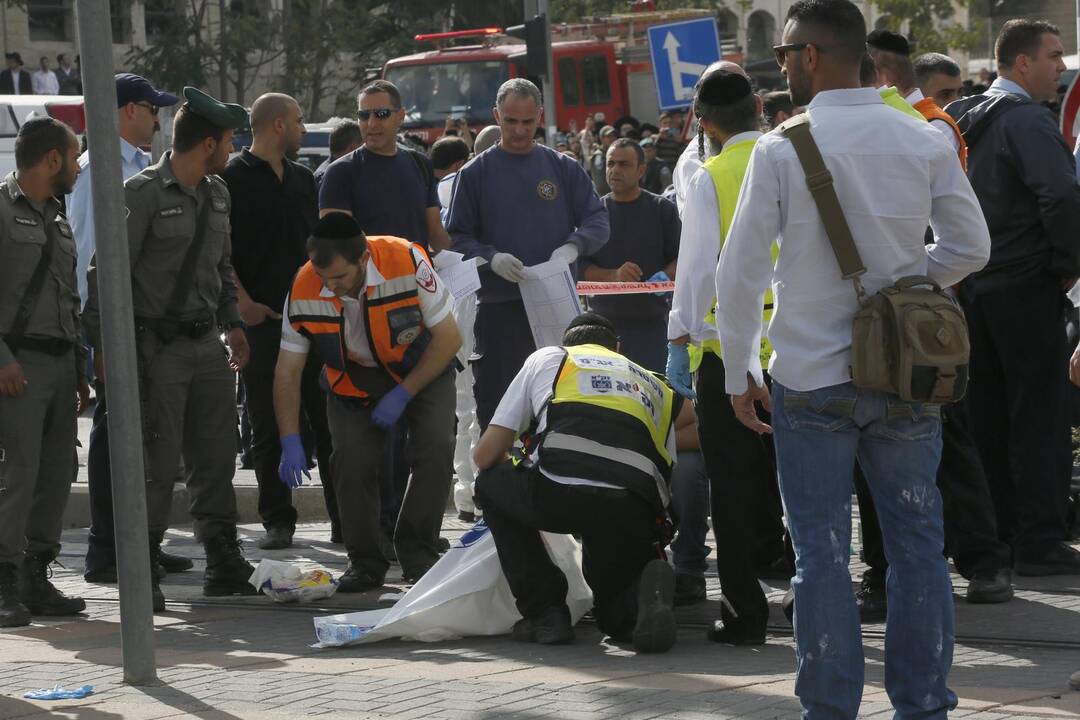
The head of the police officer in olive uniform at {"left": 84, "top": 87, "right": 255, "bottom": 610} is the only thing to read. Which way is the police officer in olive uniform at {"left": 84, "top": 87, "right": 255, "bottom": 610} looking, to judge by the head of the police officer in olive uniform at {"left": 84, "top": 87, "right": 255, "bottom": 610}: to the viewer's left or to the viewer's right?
to the viewer's right

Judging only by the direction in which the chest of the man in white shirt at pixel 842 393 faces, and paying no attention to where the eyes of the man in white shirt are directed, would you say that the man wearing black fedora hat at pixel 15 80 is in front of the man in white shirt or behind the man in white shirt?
in front

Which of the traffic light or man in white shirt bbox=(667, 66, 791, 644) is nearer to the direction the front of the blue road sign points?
the man in white shirt

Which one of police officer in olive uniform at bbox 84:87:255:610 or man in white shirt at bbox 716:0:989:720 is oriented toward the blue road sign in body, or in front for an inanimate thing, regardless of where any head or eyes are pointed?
the man in white shirt

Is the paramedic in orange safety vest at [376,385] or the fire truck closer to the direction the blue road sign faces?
the paramedic in orange safety vest

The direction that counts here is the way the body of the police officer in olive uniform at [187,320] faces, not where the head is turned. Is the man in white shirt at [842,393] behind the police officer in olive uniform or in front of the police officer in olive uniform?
in front

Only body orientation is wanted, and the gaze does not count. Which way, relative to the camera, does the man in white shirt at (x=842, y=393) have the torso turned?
away from the camera

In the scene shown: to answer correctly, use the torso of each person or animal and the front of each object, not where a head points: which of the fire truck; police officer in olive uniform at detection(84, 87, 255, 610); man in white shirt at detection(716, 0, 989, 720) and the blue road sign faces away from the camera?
the man in white shirt

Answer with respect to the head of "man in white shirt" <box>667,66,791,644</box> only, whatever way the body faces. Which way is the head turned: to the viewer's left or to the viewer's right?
to the viewer's left

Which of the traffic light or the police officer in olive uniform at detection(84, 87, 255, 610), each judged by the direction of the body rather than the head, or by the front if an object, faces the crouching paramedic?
the police officer in olive uniform

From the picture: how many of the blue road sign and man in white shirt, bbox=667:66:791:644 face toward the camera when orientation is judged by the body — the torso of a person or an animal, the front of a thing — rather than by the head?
1
